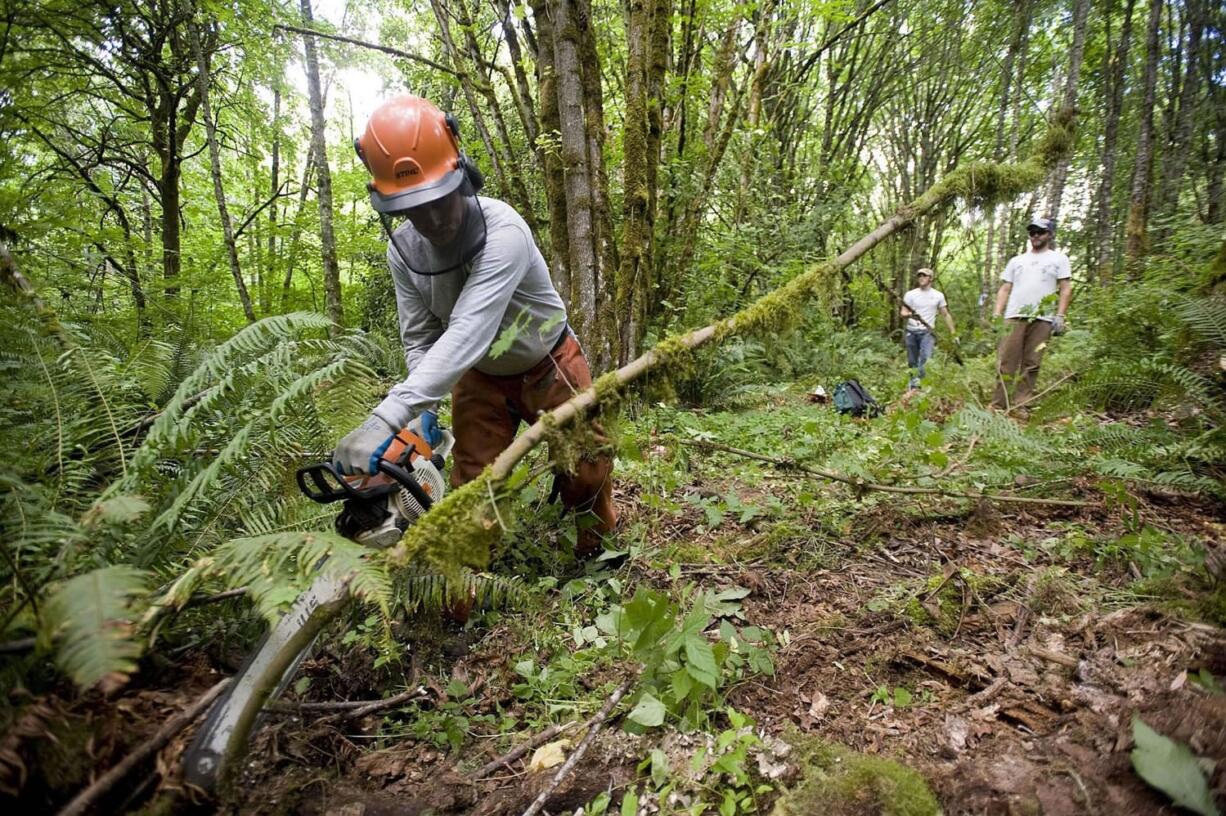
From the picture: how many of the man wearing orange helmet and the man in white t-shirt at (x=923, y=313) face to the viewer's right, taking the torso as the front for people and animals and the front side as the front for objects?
0

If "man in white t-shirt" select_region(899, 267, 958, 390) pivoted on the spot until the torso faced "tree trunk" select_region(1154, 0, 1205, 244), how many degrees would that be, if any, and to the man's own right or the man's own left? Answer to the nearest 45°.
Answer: approximately 135° to the man's own left

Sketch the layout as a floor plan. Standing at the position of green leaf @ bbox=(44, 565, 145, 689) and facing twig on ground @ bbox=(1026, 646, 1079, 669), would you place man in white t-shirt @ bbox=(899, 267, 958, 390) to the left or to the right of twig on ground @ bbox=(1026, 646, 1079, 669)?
left

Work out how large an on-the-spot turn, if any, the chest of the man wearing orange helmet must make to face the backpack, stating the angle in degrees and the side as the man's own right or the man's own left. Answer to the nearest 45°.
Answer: approximately 180°

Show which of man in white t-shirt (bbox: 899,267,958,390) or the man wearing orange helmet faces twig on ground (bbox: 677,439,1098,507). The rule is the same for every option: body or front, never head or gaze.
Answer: the man in white t-shirt

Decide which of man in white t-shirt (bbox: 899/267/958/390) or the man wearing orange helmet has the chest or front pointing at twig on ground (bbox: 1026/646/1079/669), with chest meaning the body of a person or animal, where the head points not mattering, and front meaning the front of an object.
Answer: the man in white t-shirt

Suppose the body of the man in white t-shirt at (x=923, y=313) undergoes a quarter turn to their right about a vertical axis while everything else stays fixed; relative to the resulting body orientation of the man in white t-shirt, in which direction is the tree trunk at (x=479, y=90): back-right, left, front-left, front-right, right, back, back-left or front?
front-left

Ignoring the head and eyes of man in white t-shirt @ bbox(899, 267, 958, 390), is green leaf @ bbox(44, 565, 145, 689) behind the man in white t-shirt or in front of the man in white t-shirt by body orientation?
in front

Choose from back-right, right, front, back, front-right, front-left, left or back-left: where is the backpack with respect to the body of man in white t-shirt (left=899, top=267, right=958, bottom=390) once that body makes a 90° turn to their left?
right

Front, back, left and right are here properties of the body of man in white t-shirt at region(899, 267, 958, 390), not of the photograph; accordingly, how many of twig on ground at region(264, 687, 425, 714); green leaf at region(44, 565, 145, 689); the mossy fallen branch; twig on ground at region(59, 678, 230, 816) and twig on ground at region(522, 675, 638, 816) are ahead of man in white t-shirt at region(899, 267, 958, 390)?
5

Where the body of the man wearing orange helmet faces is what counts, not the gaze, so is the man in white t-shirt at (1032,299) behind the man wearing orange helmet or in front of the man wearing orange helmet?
behind

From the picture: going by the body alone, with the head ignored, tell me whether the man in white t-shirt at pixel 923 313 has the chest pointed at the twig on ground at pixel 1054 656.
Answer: yes

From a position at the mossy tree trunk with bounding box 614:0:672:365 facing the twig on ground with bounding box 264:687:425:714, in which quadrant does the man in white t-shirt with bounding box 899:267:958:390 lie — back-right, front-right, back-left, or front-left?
back-left

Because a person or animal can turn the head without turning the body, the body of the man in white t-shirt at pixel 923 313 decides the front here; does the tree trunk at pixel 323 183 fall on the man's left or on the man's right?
on the man's right

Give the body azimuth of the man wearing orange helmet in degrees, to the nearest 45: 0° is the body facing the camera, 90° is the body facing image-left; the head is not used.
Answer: approximately 45°

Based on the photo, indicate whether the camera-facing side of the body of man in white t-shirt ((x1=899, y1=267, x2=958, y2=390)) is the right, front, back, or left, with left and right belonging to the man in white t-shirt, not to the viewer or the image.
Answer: front

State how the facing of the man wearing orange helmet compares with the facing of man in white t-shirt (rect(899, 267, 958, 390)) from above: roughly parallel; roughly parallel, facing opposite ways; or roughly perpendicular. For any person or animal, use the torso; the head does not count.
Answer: roughly parallel
